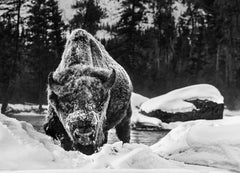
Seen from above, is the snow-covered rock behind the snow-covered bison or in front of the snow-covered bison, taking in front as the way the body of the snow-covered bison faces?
behind

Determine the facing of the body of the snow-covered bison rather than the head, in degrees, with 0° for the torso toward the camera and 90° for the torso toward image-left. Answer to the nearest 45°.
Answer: approximately 0°

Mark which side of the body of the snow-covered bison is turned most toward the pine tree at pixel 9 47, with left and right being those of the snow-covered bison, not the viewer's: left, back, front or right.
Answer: back

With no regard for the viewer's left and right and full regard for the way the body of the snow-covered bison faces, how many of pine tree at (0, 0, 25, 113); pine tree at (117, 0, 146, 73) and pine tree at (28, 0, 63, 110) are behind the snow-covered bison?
3

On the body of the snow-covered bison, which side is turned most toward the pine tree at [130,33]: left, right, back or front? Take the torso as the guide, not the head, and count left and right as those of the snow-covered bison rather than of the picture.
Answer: back

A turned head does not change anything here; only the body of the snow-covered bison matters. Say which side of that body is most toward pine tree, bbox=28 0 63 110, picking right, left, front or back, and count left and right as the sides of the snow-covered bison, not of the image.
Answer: back
